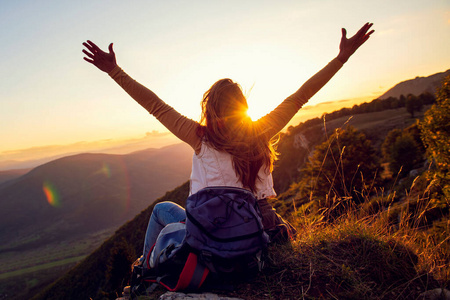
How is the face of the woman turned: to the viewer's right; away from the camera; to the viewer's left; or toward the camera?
away from the camera

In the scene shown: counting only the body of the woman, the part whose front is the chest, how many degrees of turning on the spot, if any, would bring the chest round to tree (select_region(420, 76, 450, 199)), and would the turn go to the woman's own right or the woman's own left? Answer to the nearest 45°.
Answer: approximately 45° to the woman's own right

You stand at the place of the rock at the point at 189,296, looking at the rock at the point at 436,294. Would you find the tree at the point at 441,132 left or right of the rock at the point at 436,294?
left

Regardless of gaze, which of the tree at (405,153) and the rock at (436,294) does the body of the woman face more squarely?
the tree

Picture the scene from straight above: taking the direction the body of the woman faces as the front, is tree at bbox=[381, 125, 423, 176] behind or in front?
in front

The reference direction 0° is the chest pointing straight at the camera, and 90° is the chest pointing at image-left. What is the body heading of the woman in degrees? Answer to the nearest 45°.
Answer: approximately 180°
